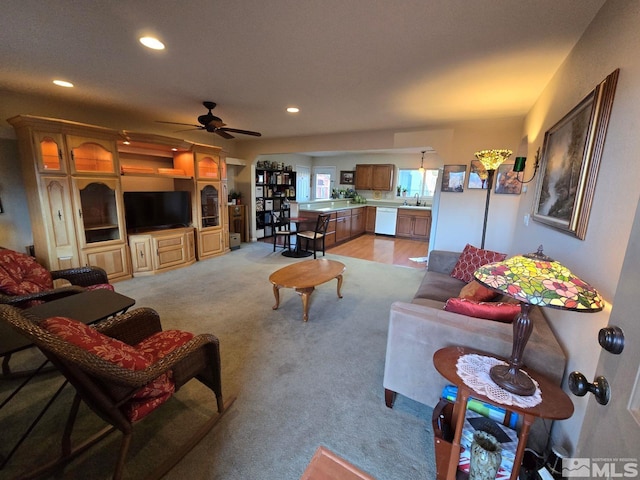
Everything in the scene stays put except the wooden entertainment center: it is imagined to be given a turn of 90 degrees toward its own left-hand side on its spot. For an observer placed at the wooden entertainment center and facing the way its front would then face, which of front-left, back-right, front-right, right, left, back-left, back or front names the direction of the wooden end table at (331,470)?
back-right

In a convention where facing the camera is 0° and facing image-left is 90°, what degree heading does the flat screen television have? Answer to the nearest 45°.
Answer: approximately 315°

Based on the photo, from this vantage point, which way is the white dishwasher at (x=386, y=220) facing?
toward the camera

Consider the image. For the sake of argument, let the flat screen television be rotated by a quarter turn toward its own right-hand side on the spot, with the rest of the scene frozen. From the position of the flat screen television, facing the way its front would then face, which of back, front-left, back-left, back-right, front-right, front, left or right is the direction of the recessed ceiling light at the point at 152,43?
front-left

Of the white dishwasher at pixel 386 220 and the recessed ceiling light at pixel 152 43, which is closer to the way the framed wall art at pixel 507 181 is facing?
the recessed ceiling light

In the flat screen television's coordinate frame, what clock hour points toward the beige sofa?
The beige sofa is roughly at 1 o'clock from the flat screen television.

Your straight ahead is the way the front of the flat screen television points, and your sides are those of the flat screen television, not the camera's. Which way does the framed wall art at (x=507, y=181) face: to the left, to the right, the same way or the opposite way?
to the right

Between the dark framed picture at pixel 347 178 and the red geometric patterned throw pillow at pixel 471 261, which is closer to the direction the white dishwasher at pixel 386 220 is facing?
the red geometric patterned throw pillow

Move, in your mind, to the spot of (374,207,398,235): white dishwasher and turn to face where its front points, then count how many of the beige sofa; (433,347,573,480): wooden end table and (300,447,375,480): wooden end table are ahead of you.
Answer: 3

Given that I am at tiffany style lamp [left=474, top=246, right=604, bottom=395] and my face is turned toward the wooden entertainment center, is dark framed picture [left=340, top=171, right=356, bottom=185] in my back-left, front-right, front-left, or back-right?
front-right

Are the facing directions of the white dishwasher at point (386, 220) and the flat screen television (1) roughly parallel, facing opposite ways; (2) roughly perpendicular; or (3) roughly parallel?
roughly perpendicular

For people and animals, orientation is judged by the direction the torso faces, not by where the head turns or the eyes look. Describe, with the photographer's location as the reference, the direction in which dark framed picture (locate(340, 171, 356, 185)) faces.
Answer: facing the viewer

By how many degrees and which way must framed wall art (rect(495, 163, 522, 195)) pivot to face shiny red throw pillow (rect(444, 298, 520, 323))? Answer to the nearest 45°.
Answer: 0° — it already faces it
